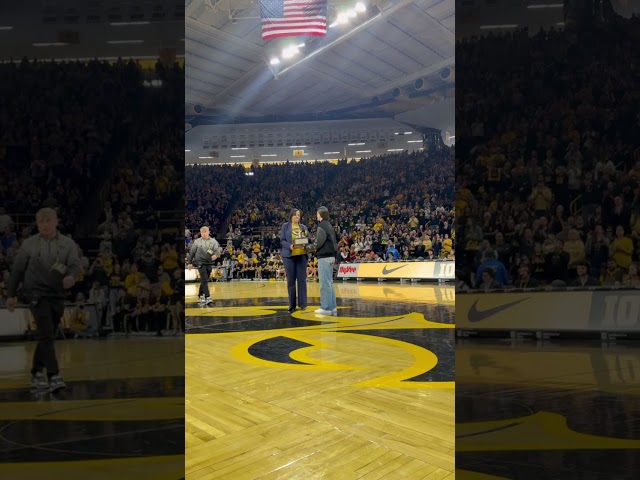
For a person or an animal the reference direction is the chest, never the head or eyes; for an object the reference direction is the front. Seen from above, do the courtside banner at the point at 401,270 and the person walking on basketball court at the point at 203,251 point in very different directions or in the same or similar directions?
same or similar directions

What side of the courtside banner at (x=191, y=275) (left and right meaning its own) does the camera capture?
front

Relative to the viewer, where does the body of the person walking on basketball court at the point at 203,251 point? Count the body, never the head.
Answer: toward the camera

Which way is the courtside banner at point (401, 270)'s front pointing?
toward the camera
